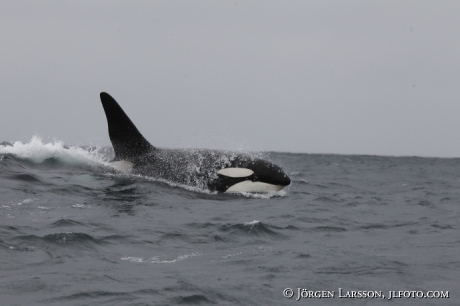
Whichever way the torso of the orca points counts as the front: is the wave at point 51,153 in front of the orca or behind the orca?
behind

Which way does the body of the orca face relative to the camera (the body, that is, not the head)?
to the viewer's right
